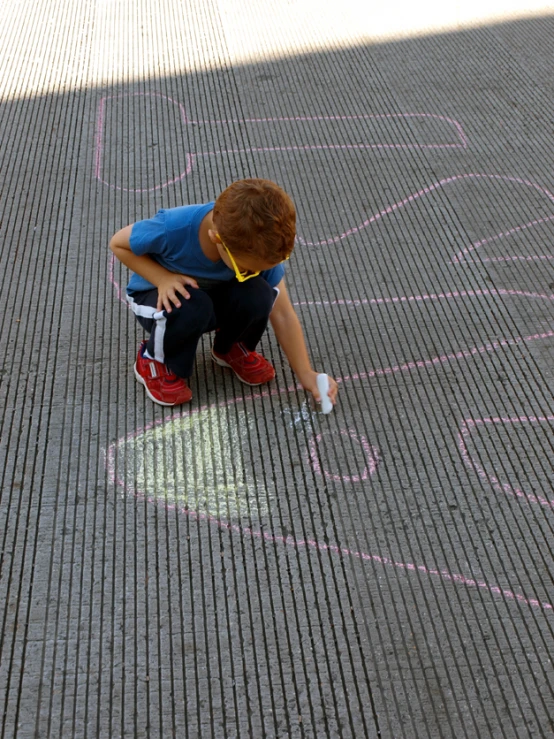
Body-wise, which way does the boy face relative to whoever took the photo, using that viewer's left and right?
facing the viewer and to the right of the viewer

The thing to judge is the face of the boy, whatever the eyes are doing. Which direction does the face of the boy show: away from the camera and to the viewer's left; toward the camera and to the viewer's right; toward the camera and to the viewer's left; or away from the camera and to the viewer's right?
toward the camera and to the viewer's right
